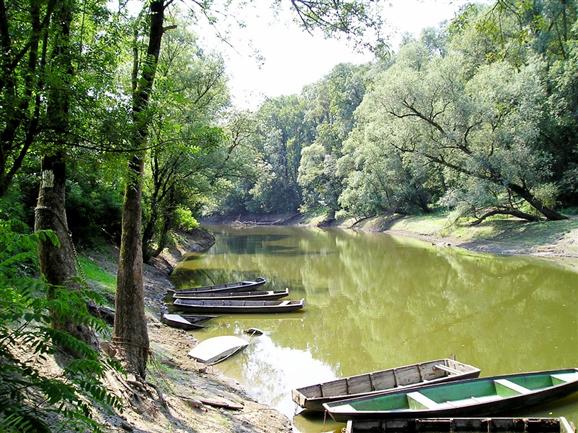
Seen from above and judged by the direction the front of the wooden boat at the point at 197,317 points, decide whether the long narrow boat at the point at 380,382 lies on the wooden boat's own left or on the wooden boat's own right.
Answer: on the wooden boat's own left

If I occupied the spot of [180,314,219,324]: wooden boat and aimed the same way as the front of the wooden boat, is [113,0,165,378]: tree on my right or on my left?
on my left

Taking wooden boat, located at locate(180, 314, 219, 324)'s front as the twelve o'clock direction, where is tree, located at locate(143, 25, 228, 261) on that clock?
The tree is roughly at 3 o'clock from the wooden boat.

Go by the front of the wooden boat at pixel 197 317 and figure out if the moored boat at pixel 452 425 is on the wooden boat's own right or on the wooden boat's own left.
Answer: on the wooden boat's own left

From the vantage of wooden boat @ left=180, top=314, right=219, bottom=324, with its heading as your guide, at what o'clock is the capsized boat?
The capsized boat is roughly at 9 o'clock from the wooden boat.

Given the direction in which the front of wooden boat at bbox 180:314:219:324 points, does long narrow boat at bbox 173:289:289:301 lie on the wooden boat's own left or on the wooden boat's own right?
on the wooden boat's own right

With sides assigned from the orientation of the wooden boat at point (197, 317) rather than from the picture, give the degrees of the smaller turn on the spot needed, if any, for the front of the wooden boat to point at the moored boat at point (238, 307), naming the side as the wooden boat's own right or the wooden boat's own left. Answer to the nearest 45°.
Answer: approximately 135° to the wooden boat's own right

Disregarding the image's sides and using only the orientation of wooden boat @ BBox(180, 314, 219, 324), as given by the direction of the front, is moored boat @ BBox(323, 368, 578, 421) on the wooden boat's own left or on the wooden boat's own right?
on the wooden boat's own left
